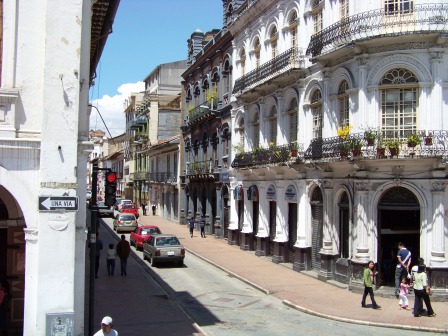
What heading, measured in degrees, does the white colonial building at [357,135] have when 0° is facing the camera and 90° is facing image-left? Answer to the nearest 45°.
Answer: approximately 45°

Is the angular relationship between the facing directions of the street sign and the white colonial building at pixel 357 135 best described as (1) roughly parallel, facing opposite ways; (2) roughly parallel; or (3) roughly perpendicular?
roughly perpendicular

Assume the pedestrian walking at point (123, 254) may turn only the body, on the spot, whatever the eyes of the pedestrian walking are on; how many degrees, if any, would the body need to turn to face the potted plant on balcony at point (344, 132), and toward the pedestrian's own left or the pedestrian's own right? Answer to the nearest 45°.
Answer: approximately 135° to the pedestrian's own right

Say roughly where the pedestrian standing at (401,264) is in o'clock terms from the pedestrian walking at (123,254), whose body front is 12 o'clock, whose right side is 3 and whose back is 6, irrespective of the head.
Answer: the pedestrian standing at (401,264) is roughly at 4 o'clock from the pedestrian walking at (123,254).

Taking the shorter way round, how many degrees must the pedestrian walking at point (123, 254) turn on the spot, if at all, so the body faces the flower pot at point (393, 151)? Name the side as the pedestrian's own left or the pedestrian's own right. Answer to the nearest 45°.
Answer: approximately 135° to the pedestrian's own right

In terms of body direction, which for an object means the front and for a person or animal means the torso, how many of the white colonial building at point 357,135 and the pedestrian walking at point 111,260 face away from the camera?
1

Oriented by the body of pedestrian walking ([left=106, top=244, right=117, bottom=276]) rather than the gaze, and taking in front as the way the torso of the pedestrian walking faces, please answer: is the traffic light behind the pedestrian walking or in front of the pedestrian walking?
behind

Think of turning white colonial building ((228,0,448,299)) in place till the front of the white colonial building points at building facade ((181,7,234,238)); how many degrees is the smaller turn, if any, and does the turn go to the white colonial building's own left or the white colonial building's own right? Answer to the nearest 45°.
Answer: approximately 90° to the white colonial building's own right

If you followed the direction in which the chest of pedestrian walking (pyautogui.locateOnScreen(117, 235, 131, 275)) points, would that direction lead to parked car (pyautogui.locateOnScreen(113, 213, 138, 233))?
yes

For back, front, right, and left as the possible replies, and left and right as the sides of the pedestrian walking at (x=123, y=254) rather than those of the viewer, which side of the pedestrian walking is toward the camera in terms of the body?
back

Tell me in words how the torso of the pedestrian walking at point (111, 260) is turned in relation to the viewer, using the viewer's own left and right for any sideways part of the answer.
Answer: facing away from the viewer

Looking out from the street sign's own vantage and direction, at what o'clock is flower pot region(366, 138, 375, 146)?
The flower pot is roughly at 8 o'clock from the street sign.

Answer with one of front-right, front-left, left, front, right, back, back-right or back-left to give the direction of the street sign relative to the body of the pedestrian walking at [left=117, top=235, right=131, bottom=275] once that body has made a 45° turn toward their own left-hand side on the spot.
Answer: back-left

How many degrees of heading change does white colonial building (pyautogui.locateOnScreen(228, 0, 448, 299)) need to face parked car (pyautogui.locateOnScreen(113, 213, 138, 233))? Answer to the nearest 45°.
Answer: approximately 90° to its right
